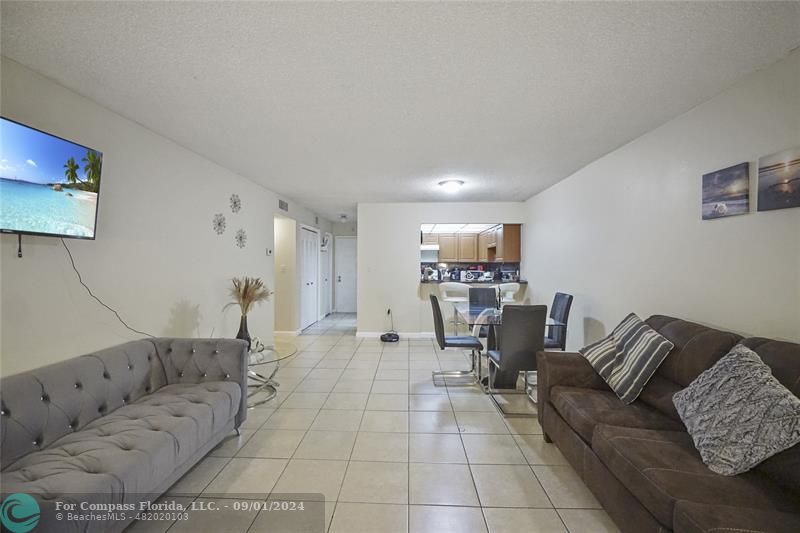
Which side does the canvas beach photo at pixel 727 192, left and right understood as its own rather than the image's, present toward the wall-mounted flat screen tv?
front

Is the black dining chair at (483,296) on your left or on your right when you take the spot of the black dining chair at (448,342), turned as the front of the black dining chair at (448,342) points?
on your left

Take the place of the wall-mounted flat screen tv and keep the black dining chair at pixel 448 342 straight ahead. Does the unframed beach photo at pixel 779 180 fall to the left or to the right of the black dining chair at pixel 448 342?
right

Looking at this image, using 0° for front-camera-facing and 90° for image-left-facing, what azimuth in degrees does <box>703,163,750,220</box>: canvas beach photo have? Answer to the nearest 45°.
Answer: approximately 45°

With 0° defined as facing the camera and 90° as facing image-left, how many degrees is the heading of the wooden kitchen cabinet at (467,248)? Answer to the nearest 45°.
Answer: approximately 0°

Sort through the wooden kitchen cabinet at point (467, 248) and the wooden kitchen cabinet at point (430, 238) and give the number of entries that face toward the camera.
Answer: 2

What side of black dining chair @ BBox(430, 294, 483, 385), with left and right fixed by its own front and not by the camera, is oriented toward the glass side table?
back

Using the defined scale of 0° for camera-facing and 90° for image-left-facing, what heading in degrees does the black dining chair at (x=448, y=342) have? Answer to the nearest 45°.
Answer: approximately 270°

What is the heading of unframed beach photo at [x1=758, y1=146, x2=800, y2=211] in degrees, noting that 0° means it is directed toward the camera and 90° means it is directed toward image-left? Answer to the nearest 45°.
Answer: approximately 45°

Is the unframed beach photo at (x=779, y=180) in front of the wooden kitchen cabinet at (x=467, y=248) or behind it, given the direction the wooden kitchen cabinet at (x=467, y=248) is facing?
in front

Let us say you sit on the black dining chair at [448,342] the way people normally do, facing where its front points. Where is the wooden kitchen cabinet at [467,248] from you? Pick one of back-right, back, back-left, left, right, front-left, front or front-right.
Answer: left

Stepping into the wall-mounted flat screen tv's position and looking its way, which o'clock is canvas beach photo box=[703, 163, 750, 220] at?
The canvas beach photo is roughly at 12 o'clock from the wall-mounted flat screen tv.

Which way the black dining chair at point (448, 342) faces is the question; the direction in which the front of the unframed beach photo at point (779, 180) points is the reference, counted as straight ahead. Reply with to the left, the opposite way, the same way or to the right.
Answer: the opposite way

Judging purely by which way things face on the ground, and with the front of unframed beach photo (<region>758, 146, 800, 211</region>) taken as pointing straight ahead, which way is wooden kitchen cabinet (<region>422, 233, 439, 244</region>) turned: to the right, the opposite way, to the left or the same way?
to the left

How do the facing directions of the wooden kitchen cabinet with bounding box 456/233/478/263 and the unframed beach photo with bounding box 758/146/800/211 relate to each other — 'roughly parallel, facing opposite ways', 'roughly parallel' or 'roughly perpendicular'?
roughly perpendicular

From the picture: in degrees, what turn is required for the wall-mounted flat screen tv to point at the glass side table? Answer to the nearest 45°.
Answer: approximately 90° to its left
